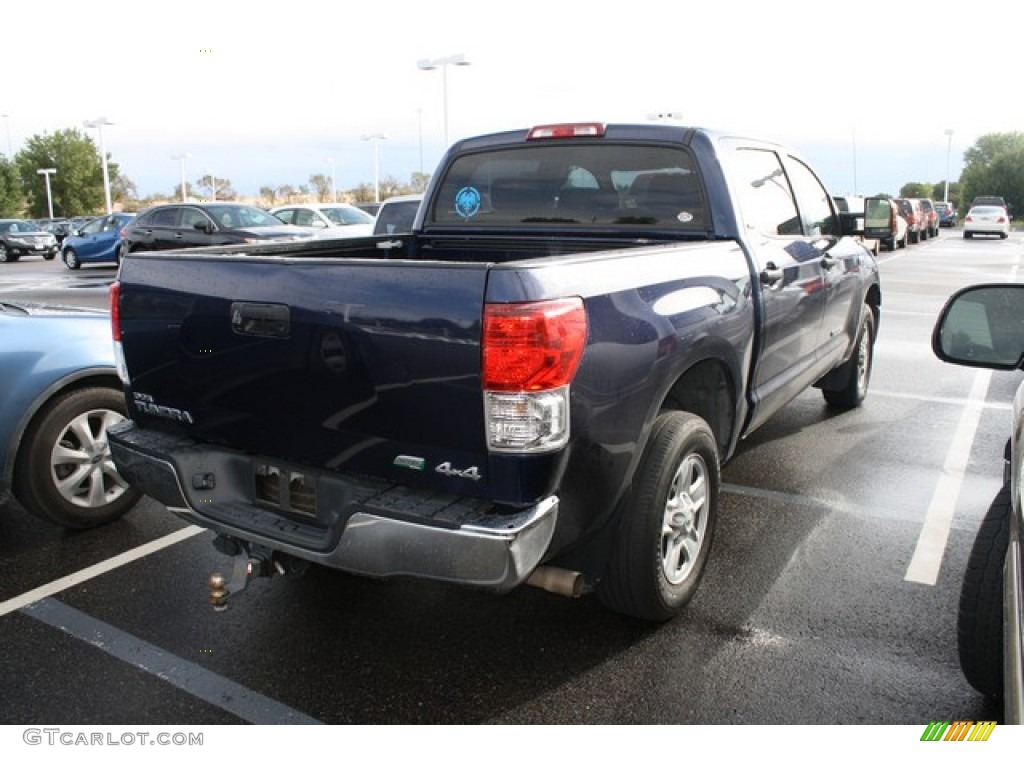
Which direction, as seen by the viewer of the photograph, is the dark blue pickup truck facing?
facing away from the viewer and to the right of the viewer

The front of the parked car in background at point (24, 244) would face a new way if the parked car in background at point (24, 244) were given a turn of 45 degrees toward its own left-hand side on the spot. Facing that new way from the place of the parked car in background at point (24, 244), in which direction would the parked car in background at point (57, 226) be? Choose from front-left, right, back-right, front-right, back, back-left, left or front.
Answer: left

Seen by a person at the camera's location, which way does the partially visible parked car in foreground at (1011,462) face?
facing away from the viewer

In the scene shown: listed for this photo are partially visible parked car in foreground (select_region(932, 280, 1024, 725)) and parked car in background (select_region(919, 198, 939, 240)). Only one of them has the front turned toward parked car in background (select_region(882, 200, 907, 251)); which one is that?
partially visible parked car in foreground (select_region(932, 280, 1024, 725))

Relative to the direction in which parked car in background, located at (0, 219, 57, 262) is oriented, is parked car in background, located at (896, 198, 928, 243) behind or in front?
in front

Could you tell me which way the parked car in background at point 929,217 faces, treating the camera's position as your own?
facing away from the viewer

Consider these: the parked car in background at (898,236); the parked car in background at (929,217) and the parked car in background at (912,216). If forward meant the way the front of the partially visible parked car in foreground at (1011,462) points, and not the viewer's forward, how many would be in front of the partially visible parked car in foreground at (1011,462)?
3

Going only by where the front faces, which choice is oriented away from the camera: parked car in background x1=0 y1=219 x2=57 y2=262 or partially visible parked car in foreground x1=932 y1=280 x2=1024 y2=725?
partially visible parked car in foreground x1=932 y1=280 x2=1024 y2=725

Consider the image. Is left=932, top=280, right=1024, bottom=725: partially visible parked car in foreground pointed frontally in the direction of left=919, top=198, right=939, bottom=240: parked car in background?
yes

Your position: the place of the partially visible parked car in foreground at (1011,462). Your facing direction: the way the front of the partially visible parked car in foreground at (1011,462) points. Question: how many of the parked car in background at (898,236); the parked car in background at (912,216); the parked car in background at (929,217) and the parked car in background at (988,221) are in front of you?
4

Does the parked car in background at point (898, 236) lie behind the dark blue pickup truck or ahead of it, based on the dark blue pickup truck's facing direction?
ahead

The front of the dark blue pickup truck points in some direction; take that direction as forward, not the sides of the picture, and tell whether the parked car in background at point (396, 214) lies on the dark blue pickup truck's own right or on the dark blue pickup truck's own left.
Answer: on the dark blue pickup truck's own left

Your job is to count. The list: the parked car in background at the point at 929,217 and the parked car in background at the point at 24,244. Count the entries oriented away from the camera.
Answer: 1

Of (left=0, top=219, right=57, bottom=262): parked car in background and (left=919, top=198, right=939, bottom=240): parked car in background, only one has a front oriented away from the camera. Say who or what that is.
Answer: (left=919, top=198, right=939, bottom=240): parked car in background

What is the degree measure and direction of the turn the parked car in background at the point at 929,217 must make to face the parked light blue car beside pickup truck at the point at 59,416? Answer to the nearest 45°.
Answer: approximately 180°
